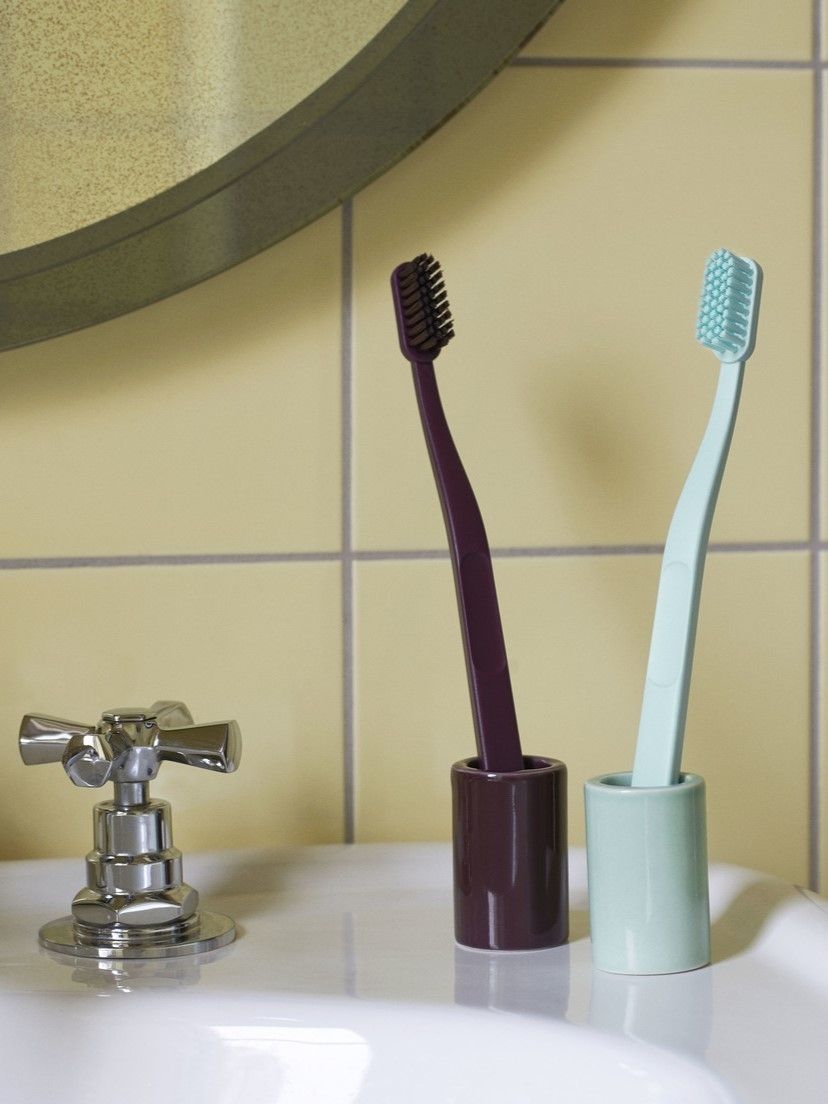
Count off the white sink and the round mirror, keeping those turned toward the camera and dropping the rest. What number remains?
2

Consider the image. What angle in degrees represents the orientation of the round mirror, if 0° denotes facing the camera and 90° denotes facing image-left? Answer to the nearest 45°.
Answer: approximately 0°

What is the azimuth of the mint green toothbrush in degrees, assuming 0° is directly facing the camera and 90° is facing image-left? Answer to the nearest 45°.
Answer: approximately 45°

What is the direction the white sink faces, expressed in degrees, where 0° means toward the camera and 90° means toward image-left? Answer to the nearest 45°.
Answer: approximately 0°
